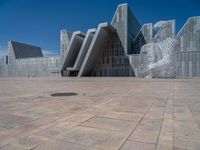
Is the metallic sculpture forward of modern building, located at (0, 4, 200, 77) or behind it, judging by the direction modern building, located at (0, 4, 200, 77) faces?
forward

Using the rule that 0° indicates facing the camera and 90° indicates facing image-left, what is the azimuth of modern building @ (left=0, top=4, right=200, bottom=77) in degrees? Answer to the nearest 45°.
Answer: approximately 0°
